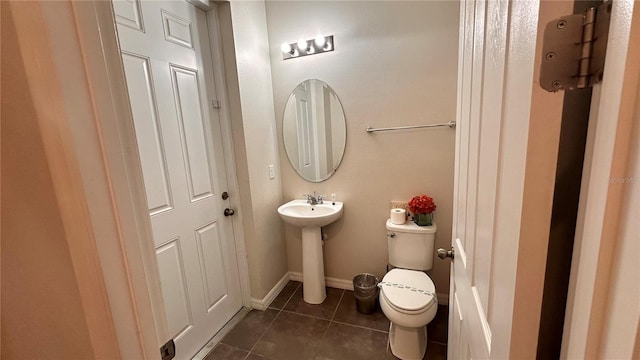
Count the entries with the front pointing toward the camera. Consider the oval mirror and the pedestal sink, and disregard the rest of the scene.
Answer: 2

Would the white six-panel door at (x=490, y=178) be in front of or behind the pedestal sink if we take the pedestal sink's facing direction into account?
in front

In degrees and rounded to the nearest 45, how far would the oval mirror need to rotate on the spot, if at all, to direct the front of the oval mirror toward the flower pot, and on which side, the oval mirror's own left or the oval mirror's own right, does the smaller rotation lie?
approximately 45° to the oval mirror's own left

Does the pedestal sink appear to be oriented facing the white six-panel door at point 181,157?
no

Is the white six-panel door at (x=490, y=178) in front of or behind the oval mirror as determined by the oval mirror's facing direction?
in front

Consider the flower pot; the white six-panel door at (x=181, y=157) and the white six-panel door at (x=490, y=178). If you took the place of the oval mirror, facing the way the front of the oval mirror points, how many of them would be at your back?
0

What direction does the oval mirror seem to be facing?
toward the camera

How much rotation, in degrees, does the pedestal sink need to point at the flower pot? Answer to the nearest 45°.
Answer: approximately 90° to its left

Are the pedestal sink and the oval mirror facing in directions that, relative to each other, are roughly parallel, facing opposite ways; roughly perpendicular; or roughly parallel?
roughly parallel

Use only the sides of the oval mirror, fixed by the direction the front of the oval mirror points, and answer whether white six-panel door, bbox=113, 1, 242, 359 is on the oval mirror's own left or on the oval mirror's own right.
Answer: on the oval mirror's own right

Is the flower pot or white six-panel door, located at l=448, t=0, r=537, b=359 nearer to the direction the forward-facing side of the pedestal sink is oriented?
the white six-panel door

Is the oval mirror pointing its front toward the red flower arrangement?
no
